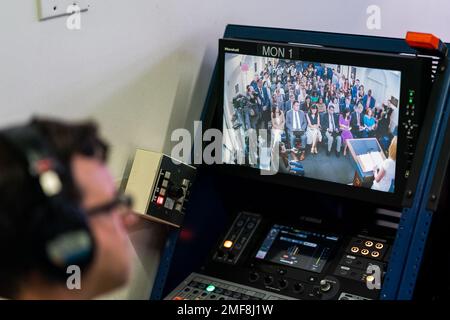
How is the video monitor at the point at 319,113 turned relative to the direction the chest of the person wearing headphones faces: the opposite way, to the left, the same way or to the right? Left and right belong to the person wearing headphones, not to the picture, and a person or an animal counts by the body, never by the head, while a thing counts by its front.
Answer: the opposite way

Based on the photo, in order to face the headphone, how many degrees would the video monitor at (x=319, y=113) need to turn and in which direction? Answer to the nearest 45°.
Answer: approximately 45° to its left

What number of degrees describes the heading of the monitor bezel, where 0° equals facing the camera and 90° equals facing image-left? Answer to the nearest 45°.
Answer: approximately 45°

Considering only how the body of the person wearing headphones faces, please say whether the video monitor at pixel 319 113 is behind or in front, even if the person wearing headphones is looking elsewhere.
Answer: in front

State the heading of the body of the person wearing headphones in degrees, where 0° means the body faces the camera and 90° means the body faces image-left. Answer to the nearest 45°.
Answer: approximately 225°

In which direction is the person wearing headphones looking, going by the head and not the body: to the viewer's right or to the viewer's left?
to the viewer's right

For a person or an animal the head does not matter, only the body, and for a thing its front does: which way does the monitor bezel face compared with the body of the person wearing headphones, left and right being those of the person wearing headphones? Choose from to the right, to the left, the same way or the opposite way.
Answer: the opposite way

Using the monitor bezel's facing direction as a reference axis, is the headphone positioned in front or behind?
in front

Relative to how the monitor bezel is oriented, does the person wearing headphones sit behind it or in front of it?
in front

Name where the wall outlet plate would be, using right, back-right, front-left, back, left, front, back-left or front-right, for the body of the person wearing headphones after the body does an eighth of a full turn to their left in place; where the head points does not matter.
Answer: front
